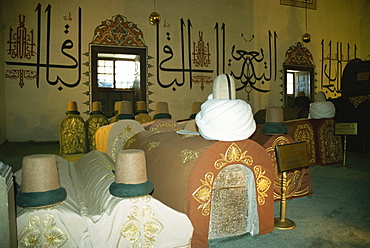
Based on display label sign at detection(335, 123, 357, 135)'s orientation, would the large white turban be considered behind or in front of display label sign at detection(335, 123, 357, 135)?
in front

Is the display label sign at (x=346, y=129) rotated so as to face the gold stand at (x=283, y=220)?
yes

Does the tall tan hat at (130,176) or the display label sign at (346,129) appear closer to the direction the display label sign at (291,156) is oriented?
the tall tan hat

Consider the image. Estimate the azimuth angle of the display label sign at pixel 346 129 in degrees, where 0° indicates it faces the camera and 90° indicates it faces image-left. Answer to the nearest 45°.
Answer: approximately 0°

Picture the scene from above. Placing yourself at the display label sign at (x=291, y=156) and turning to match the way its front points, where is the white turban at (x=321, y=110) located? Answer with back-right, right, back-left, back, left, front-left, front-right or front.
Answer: back-left

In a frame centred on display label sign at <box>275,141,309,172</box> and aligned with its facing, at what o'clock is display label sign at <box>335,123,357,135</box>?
display label sign at <box>335,123,357,135</box> is roughly at 8 o'clock from display label sign at <box>275,141,309,172</box>.

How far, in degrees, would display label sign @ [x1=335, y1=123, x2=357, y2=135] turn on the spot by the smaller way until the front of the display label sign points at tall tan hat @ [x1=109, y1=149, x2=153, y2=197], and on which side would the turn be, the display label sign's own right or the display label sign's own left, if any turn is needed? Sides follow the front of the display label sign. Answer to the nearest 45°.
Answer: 0° — it already faces it

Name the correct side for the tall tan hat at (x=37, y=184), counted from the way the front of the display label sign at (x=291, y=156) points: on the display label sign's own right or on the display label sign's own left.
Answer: on the display label sign's own right
